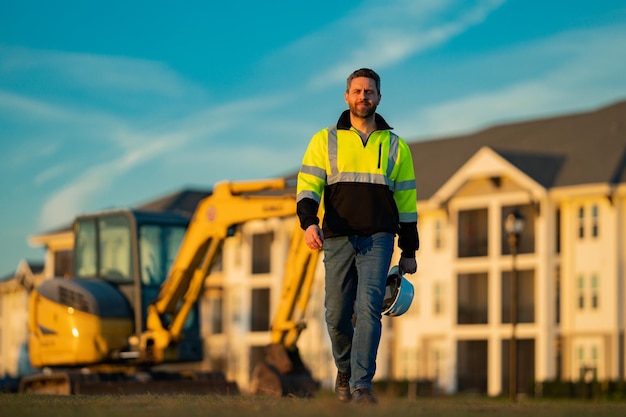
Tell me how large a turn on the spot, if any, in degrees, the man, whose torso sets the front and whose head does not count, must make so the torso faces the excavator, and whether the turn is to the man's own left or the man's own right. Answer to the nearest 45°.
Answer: approximately 180°

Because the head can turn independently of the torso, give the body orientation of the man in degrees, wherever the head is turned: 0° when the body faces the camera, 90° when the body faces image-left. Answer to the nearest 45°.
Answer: approximately 0°
